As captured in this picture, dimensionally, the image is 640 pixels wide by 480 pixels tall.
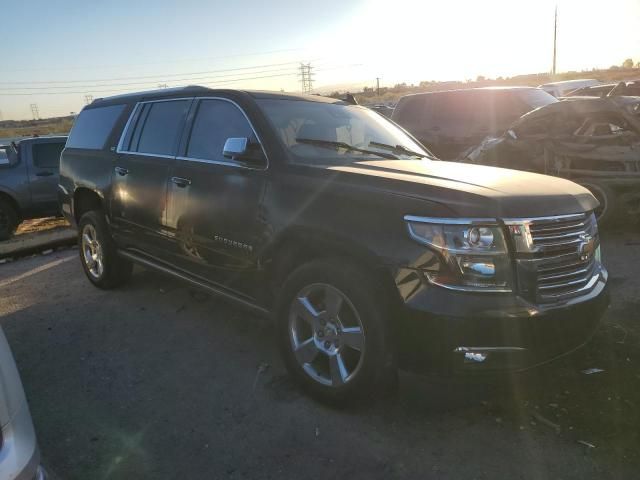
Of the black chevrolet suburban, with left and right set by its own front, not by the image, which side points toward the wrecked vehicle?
left

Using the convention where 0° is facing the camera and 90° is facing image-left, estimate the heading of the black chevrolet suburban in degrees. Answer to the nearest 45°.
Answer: approximately 315°

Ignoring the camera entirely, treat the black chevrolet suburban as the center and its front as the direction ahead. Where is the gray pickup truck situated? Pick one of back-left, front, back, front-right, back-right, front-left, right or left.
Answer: back
